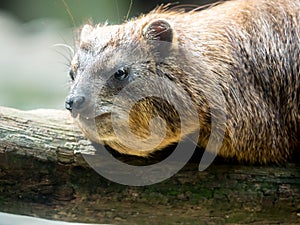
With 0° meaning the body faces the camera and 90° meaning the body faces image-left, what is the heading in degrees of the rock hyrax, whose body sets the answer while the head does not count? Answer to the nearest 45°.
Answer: approximately 45°
